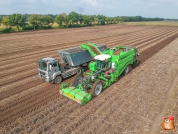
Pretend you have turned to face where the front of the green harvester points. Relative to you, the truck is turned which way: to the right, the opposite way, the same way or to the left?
the same way

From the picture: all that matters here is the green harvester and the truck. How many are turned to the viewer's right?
0

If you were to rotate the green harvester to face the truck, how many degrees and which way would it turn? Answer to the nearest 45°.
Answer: approximately 90° to its right

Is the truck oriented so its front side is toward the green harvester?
no
